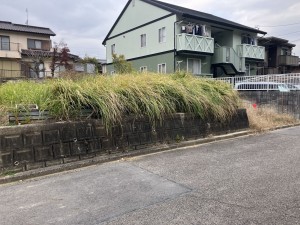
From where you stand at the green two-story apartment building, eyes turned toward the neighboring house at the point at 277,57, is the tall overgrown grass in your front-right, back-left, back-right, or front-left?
back-right

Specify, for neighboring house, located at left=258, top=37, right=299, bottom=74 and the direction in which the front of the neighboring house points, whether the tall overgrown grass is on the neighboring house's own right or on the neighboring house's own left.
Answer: on the neighboring house's own right

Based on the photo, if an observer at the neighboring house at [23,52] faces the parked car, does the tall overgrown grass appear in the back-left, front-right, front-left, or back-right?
front-right

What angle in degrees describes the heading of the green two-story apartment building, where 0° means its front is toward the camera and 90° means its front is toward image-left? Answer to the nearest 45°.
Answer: approximately 315°

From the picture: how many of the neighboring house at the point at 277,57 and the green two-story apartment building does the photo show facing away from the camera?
0

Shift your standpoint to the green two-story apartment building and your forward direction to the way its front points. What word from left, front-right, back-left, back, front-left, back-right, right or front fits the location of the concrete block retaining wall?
front-right

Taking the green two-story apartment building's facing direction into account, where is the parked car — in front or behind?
in front

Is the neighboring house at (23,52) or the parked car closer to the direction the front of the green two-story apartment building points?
the parked car

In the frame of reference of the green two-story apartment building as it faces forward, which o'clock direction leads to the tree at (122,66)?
The tree is roughly at 2 o'clock from the green two-story apartment building.

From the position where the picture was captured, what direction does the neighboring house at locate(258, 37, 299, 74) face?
facing the viewer and to the right of the viewer

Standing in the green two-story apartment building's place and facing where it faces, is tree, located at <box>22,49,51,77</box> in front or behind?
behind

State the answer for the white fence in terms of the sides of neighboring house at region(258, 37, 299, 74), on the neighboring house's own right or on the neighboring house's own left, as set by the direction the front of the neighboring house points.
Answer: on the neighboring house's own right

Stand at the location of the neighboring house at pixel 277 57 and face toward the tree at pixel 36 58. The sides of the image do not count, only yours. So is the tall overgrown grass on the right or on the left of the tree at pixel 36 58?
left

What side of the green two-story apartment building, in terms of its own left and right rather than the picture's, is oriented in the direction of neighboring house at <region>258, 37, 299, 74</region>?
left

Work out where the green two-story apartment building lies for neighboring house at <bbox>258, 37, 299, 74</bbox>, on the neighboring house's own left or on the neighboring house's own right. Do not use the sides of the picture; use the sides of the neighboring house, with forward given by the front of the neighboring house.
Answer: on the neighboring house's own right
